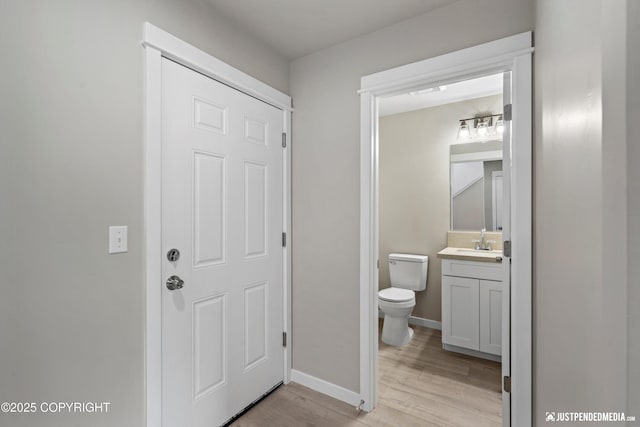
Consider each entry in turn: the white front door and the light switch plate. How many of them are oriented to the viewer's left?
0

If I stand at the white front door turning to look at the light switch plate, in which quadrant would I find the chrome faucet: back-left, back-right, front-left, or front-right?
back-left

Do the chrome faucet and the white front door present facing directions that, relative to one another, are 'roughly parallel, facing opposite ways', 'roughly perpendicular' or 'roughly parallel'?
roughly perpendicular

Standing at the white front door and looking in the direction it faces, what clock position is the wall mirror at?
The wall mirror is roughly at 10 o'clock from the white front door.

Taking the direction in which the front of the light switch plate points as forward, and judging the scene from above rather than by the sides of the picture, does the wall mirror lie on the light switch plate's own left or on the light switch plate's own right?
on the light switch plate's own left

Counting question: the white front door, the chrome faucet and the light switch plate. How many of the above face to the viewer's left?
0

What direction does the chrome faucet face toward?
toward the camera

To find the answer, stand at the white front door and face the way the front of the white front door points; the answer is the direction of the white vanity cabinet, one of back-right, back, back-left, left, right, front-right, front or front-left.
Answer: front-left

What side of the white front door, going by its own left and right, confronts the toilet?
left

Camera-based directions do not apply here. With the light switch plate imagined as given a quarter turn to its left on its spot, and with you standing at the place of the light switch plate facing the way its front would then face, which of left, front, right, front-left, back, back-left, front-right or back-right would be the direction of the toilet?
front-right

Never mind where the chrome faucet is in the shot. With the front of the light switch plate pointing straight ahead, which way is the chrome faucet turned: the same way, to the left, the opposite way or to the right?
to the right

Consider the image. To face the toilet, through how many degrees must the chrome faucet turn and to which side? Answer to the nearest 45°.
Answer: approximately 45° to its right

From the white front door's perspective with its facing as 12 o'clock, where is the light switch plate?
The light switch plate is roughly at 3 o'clock from the white front door.

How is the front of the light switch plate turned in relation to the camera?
facing the viewer and to the right of the viewer

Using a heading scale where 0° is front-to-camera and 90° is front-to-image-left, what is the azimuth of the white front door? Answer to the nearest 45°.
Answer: approximately 315°

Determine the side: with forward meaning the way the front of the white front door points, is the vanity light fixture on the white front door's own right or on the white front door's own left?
on the white front door's own left
